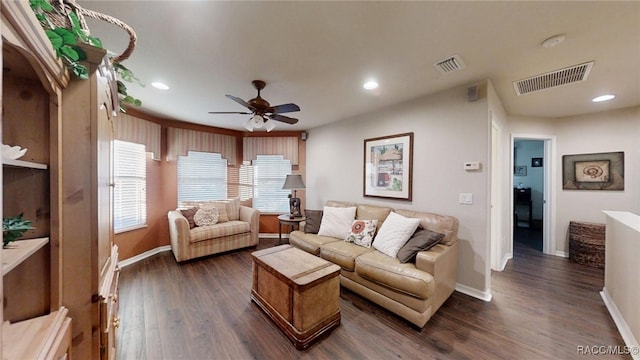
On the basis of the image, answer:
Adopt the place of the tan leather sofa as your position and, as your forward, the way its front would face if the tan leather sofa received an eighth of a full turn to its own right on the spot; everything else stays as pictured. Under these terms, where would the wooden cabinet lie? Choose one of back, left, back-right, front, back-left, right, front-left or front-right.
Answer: front-left

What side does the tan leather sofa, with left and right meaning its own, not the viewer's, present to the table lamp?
right

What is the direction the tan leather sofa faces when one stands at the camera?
facing the viewer and to the left of the viewer

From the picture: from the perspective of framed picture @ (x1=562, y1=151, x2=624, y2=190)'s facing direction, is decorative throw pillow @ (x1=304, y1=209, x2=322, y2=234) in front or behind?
in front

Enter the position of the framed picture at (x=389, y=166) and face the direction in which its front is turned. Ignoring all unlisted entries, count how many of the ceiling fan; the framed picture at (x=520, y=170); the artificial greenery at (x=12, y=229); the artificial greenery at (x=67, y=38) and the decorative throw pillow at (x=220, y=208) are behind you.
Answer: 1

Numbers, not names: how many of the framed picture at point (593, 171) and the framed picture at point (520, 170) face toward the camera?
2

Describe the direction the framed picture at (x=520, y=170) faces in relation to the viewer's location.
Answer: facing the viewer

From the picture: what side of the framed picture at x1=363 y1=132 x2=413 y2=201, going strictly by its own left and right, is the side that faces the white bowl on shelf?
front

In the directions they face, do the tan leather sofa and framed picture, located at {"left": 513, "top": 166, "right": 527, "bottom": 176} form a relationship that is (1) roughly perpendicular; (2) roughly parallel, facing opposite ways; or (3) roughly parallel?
roughly parallel

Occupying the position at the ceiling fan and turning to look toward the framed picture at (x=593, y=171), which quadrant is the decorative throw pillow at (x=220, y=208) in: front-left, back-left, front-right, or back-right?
back-left

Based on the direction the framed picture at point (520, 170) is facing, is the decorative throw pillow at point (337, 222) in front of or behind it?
in front

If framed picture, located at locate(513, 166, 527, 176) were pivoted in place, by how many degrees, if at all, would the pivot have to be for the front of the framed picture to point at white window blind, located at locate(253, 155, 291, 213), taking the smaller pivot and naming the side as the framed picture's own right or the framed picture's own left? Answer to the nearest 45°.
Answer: approximately 45° to the framed picture's own right

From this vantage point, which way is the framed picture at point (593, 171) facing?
toward the camera

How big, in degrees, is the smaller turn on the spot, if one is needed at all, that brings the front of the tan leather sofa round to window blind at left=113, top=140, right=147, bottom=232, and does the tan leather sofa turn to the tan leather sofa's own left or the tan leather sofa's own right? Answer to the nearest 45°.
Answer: approximately 45° to the tan leather sofa's own right

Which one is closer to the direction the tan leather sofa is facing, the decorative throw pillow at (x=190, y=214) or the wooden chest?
the wooden chest

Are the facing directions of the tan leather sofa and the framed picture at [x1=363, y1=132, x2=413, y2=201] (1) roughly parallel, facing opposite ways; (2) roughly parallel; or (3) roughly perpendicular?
roughly parallel

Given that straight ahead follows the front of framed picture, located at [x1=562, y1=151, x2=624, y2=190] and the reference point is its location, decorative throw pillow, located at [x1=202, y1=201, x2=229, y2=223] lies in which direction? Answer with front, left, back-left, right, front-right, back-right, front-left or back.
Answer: front-right
